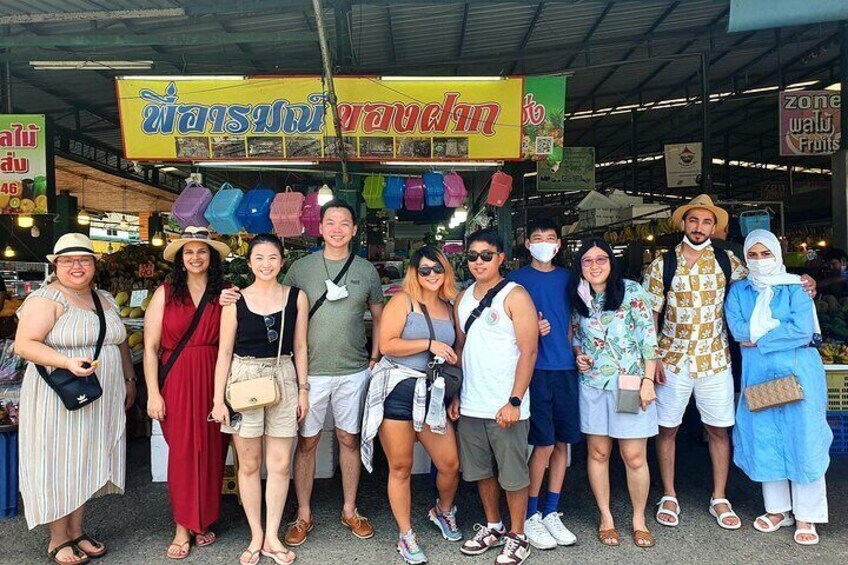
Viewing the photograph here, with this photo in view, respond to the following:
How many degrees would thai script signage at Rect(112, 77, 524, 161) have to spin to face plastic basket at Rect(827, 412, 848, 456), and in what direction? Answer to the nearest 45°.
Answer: approximately 45° to its left

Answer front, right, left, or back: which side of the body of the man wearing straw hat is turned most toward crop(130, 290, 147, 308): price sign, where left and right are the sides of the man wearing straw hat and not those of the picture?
right

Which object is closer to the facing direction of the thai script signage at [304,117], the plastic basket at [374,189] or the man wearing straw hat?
the man wearing straw hat

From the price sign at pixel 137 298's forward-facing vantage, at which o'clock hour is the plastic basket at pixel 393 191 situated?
The plastic basket is roughly at 10 o'clock from the price sign.

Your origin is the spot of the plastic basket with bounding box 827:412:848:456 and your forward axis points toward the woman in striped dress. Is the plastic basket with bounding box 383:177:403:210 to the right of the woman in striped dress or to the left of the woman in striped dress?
right

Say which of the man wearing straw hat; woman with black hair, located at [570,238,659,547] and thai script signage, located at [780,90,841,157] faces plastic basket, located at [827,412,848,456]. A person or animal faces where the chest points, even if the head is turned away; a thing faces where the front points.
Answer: the thai script signage

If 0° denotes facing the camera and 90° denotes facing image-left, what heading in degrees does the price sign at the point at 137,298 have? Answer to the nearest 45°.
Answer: approximately 0°
